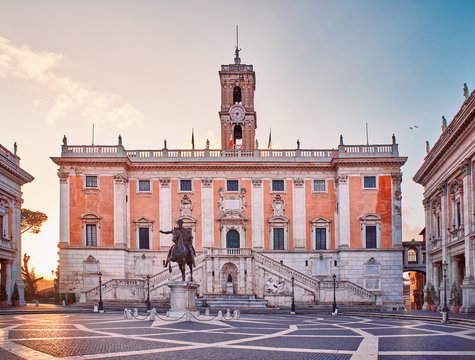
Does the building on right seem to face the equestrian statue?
yes

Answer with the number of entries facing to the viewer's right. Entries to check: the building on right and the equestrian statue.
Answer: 0

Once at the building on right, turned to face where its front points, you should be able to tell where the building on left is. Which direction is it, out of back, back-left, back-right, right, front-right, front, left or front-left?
front-right

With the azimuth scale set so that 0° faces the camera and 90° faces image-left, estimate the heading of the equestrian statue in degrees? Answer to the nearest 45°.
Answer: approximately 0°

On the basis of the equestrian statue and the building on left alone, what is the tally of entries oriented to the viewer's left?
0

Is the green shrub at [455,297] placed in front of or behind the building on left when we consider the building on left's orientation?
in front

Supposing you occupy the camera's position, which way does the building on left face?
facing the viewer and to the right of the viewer

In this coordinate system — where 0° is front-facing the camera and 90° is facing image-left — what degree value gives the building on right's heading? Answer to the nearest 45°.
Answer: approximately 45°
